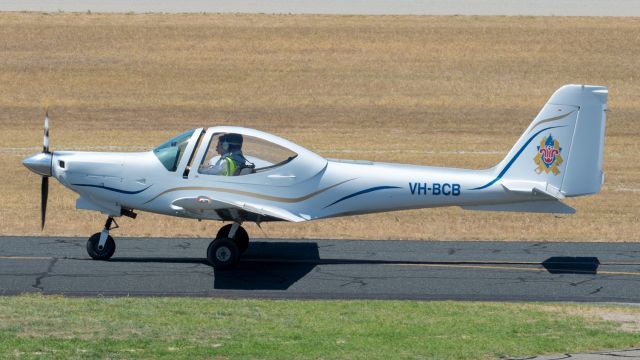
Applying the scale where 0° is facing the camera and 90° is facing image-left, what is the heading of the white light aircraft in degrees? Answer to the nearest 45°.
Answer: approximately 90°

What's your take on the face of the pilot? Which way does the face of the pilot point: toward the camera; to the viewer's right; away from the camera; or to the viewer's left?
to the viewer's left
